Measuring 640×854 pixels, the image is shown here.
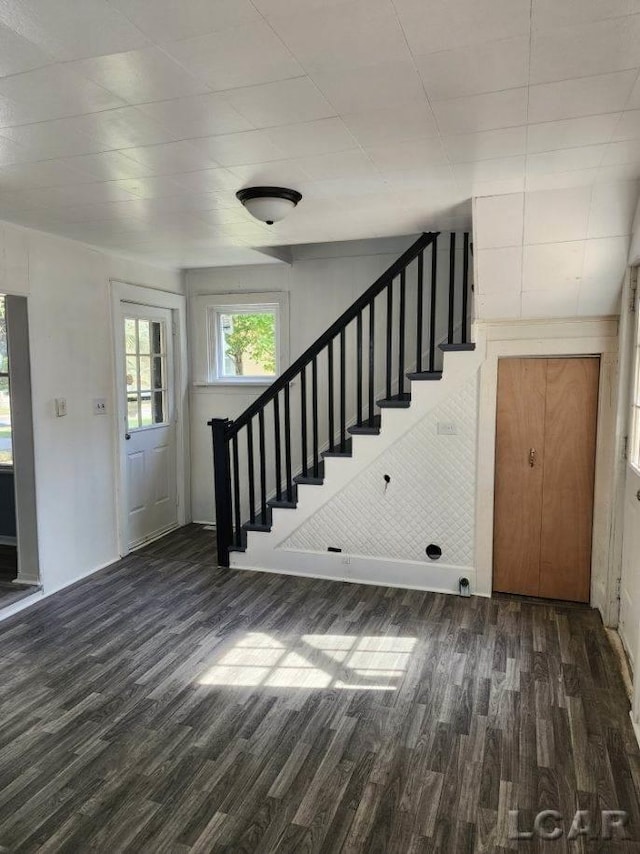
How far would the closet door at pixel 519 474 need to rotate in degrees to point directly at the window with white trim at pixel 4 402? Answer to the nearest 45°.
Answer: approximately 90° to its right

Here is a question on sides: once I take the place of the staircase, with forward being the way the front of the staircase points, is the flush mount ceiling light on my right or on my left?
on my left

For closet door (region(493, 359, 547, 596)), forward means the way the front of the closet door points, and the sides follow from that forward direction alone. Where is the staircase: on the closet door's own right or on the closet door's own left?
on the closet door's own right

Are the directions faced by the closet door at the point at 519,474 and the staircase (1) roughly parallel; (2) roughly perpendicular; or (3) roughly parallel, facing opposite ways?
roughly perpendicular

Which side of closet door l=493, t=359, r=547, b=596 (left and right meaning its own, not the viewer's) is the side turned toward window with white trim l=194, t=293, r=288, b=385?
right

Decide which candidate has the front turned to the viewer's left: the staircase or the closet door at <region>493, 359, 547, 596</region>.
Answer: the staircase

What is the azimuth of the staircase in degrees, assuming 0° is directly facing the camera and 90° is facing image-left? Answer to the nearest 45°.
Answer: approximately 90°

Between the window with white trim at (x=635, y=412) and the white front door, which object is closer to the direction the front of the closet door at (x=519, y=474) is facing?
the window with white trim

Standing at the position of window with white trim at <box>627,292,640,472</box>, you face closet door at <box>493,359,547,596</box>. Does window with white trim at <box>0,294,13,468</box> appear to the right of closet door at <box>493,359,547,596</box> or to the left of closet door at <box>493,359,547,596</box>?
left

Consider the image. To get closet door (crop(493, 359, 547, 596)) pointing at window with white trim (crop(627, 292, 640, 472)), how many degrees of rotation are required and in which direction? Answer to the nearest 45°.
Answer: approximately 45° to its left

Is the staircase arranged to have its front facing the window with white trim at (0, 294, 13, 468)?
yes

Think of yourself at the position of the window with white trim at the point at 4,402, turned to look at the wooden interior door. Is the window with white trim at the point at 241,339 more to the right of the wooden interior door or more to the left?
left

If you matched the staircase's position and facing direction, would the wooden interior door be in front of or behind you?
behind

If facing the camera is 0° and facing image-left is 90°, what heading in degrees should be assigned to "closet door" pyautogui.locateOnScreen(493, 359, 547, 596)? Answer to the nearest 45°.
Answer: approximately 0°

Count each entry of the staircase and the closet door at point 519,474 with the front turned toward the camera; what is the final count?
1
